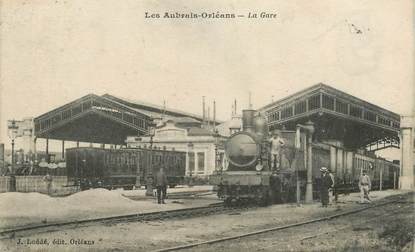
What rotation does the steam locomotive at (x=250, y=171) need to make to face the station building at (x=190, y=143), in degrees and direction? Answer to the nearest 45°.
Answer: approximately 135° to its right

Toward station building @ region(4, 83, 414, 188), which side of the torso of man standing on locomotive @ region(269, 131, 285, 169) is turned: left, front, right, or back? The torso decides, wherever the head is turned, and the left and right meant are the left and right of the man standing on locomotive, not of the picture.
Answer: back

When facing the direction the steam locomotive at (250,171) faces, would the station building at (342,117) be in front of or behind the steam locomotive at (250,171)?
behind

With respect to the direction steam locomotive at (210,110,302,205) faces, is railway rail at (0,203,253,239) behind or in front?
in front

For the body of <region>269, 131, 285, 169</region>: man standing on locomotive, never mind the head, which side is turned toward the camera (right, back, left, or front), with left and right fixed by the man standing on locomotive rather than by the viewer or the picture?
front

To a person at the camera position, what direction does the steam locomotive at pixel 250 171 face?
facing the viewer and to the left of the viewer

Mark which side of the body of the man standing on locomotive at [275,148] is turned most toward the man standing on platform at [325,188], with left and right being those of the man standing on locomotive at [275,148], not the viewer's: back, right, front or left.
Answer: left

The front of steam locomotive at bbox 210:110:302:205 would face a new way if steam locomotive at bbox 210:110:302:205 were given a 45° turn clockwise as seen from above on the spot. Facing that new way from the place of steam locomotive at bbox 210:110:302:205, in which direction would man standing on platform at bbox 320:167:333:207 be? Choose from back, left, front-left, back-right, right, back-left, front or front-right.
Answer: back

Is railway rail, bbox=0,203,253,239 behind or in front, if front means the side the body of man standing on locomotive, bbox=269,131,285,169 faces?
in front
